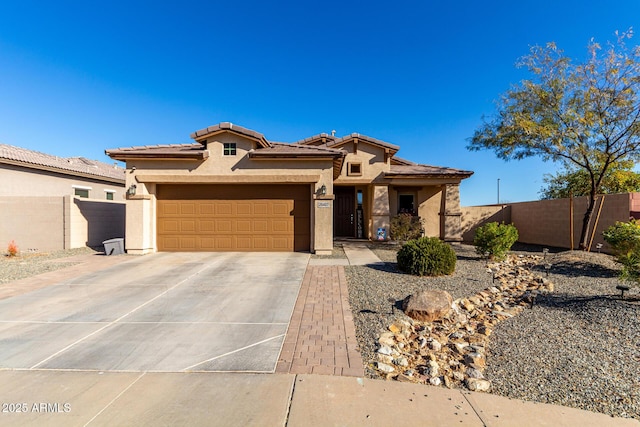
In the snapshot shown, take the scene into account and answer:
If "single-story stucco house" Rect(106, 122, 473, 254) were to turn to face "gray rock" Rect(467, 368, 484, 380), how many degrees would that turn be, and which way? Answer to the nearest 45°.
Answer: approximately 45° to its left

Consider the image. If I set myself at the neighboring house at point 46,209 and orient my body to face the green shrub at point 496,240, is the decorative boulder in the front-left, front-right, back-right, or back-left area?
front-right

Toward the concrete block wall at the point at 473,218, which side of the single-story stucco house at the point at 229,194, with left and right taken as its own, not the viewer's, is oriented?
left

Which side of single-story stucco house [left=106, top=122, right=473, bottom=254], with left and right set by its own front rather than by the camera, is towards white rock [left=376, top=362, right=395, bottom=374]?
front

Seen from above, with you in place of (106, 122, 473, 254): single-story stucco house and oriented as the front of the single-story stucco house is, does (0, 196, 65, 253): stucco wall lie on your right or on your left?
on your right

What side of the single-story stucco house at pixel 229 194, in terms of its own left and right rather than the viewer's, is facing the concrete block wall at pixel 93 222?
right

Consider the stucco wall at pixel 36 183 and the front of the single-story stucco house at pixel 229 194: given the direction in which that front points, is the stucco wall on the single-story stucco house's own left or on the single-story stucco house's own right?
on the single-story stucco house's own right

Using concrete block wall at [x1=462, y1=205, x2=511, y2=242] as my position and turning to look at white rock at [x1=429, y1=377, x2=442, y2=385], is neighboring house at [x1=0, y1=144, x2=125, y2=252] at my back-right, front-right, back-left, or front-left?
front-right

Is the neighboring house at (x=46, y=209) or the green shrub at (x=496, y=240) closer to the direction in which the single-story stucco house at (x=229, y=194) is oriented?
the green shrub

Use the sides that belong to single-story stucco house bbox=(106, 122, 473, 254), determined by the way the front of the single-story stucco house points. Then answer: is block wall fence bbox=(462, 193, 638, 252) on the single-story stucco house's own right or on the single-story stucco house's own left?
on the single-story stucco house's own left

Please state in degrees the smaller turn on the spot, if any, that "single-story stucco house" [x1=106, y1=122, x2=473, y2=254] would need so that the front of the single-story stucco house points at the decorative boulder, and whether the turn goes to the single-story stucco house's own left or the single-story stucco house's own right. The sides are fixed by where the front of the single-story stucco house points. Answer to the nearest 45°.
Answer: approximately 45° to the single-story stucco house's own left

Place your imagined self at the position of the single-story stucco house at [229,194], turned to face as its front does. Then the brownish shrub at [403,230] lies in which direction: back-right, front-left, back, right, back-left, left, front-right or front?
left

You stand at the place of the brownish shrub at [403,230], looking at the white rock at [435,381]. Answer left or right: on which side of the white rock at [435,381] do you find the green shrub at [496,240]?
left

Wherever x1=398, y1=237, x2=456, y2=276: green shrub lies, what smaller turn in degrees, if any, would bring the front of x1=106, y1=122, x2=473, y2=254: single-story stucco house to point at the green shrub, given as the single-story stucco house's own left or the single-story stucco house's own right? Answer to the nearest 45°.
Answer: approximately 45° to the single-story stucco house's own left

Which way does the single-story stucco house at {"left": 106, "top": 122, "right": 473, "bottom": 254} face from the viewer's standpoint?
toward the camera
